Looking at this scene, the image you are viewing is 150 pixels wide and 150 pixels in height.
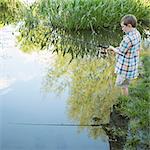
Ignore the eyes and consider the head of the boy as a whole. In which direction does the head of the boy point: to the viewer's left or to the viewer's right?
to the viewer's left

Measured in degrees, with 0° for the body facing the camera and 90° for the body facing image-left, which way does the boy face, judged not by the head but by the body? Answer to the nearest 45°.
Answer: approximately 90°
